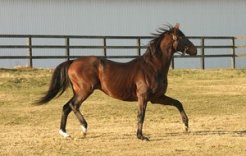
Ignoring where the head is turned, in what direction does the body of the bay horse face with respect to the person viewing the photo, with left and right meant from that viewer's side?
facing to the right of the viewer

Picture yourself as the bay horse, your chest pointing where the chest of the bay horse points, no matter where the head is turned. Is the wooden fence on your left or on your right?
on your left
